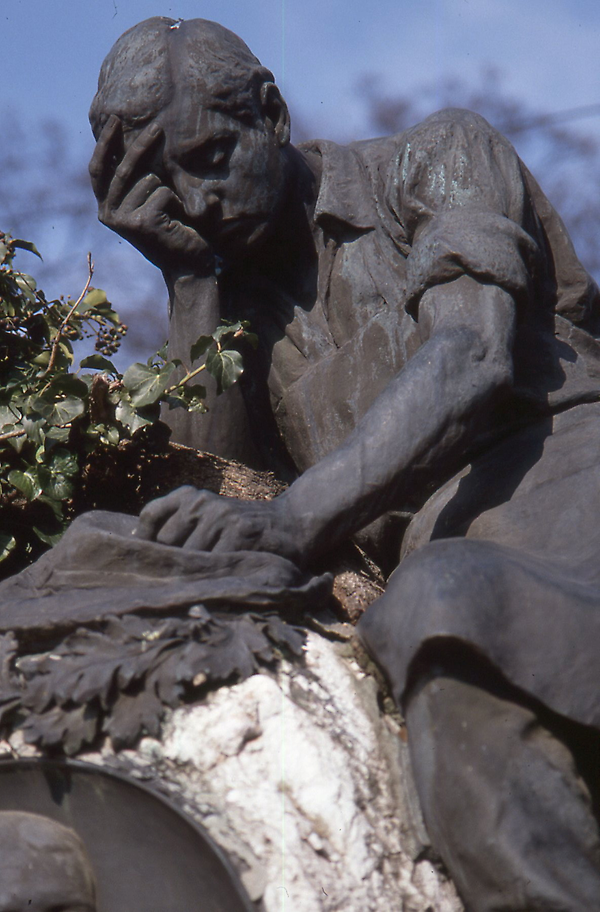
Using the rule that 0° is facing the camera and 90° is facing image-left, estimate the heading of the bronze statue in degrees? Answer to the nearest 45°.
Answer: approximately 45°
